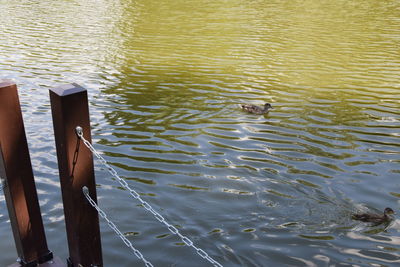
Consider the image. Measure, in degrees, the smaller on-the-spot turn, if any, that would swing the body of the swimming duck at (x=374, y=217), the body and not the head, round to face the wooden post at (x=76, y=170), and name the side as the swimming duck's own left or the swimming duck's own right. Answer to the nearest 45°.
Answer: approximately 135° to the swimming duck's own right

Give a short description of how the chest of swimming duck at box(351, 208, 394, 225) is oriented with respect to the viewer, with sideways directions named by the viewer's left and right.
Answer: facing to the right of the viewer

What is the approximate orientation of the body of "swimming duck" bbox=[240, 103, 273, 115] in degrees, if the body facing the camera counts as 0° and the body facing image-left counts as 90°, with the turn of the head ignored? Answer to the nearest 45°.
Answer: approximately 270°

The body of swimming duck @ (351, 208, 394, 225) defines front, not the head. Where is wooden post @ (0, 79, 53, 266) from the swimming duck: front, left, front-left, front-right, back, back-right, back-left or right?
back-right

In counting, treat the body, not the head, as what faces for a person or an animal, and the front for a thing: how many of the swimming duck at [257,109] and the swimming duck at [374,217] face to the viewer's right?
2

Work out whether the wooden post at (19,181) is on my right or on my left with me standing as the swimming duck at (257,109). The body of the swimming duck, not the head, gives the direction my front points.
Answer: on my right

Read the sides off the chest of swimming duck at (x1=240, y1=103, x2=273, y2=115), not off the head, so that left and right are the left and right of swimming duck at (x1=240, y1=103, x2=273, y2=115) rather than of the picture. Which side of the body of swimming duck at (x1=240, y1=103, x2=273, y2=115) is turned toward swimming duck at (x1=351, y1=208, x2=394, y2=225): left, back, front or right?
right
